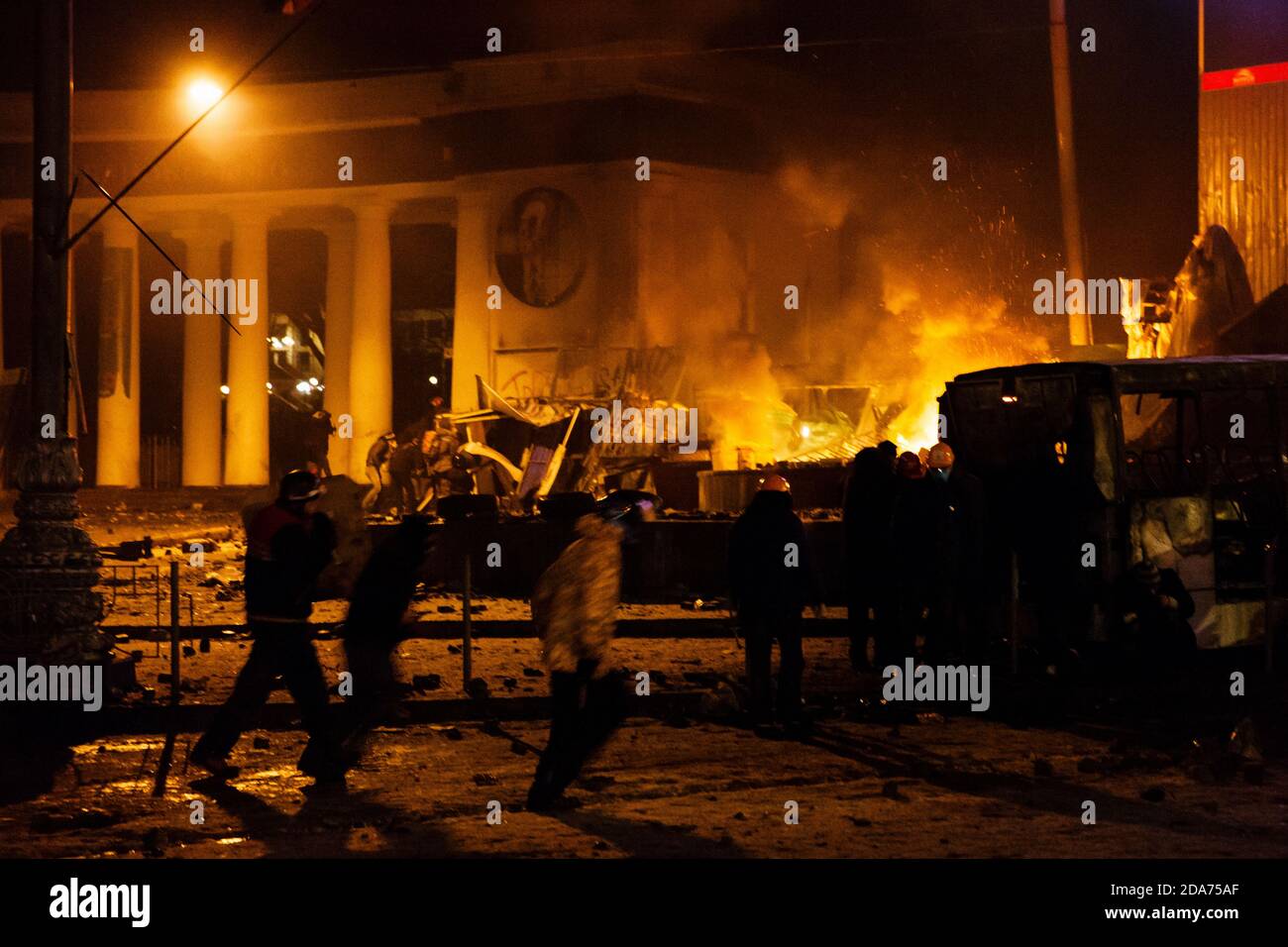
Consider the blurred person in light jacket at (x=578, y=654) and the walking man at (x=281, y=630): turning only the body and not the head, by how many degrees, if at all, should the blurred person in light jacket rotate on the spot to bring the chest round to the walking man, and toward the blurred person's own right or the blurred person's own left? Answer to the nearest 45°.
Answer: approximately 135° to the blurred person's own left

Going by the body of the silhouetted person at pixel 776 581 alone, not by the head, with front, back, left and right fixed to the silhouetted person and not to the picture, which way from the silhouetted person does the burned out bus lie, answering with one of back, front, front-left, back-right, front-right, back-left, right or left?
front-right

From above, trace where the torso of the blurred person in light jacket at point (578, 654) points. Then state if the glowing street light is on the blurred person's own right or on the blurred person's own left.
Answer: on the blurred person's own left

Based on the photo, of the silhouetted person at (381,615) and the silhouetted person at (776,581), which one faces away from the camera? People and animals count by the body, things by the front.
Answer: the silhouetted person at (776,581)

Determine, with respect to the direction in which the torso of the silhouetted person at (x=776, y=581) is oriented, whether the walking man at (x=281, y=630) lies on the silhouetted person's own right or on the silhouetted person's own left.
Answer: on the silhouetted person's own left

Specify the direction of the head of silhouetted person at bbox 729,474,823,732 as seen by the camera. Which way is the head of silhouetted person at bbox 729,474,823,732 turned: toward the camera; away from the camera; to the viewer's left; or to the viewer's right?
away from the camera

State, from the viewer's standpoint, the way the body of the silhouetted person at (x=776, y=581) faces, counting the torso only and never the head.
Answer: away from the camera

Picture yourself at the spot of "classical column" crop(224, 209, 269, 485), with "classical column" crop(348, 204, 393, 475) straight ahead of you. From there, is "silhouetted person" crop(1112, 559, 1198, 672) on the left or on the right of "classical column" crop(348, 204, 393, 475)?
right
